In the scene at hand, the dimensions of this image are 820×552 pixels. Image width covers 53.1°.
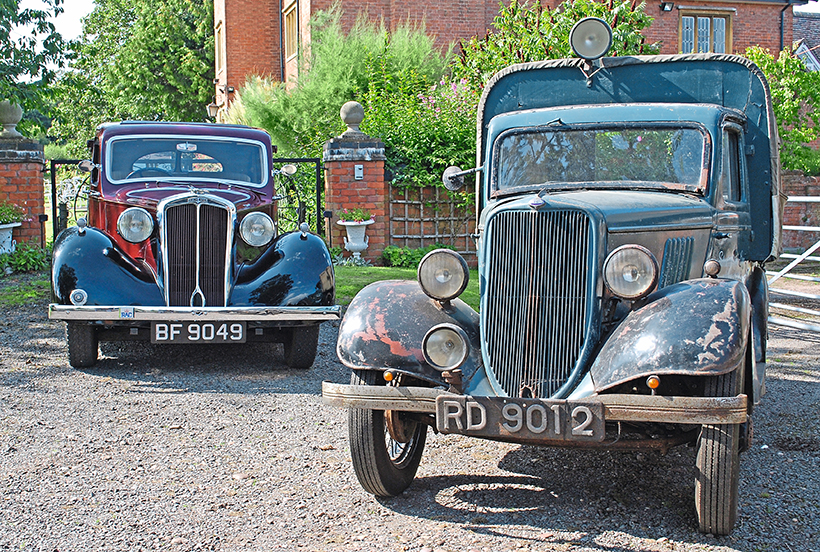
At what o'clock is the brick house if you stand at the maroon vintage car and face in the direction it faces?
The brick house is roughly at 7 o'clock from the maroon vintage car.

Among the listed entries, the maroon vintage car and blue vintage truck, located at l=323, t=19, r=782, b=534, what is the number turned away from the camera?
0

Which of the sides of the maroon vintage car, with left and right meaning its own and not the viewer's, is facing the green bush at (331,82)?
back

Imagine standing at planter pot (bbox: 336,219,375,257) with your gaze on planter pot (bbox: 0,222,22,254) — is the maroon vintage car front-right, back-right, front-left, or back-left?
front-left

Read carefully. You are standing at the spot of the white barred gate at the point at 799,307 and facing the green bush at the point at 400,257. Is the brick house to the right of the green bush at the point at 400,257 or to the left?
right

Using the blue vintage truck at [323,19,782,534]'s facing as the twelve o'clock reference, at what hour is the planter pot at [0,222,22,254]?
The planter pot is roughly at 3 o'clock from the blue vintage truck.

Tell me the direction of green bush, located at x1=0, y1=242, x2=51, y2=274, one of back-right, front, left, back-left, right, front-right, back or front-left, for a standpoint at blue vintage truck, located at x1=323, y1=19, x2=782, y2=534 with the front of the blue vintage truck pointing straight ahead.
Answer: right

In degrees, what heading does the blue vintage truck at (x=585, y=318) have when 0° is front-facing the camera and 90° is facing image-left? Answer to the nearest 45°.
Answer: approximately 45°

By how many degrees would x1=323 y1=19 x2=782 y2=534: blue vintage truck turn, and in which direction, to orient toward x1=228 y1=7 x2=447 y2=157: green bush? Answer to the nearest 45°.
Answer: approximately 135° to its right

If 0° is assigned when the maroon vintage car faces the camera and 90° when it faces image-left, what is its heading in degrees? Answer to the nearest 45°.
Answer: approximately 0°

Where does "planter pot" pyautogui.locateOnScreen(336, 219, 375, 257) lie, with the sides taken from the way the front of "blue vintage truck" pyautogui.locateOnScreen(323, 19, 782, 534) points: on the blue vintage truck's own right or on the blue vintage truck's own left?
on the blue vintage truck's own right

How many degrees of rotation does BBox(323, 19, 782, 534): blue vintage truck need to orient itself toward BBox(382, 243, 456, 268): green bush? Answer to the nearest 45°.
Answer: approximately 135° to its right

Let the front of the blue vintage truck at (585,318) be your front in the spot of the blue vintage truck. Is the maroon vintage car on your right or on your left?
on your right
